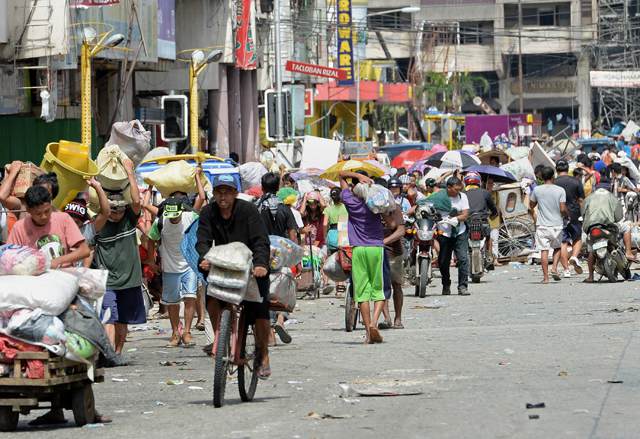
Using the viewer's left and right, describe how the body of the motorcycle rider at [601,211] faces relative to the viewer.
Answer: facing away from the viewer

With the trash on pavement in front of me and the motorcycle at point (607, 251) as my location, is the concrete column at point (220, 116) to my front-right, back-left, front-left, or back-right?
back-right

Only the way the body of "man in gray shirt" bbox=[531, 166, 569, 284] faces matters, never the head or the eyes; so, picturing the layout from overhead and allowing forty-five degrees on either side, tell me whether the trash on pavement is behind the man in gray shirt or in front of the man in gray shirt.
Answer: behind

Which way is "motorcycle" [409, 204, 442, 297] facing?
toward the camera

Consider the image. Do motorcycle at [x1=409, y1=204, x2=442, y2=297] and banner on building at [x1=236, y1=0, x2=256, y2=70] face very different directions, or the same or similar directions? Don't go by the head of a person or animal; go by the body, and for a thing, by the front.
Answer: same or similar directions

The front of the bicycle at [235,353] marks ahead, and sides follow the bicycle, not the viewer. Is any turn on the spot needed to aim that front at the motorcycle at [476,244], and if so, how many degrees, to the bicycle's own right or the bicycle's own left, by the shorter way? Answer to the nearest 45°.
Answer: approximately 180°

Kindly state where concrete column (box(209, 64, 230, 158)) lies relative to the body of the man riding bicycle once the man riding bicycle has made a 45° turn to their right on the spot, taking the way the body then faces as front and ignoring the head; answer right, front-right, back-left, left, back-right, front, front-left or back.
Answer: back-right

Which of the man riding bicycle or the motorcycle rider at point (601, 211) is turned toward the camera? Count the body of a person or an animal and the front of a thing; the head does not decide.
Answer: the man riding bicycle

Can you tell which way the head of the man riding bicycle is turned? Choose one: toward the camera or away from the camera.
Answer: toward the camera

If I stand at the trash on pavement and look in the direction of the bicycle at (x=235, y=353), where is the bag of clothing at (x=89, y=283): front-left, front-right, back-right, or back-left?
front-right

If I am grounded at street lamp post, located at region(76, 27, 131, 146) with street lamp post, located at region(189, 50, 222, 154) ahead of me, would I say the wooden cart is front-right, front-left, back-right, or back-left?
back-right

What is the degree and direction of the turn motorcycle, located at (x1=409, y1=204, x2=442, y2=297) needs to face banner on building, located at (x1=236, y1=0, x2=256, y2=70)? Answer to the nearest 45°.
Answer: approximately 180°

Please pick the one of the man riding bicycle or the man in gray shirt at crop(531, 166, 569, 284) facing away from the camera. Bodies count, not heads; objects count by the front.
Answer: the man in gray shirt

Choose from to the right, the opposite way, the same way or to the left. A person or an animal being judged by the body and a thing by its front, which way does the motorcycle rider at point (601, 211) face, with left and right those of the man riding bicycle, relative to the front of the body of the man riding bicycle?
the opposite way

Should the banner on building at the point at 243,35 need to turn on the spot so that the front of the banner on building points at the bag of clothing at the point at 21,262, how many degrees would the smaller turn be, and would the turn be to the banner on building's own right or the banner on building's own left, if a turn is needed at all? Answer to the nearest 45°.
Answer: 0° — it already faces it

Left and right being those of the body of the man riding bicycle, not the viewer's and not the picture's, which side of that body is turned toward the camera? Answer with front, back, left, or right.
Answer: front

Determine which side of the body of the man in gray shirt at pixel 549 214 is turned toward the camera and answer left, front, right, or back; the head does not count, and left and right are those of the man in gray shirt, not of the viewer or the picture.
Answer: back
